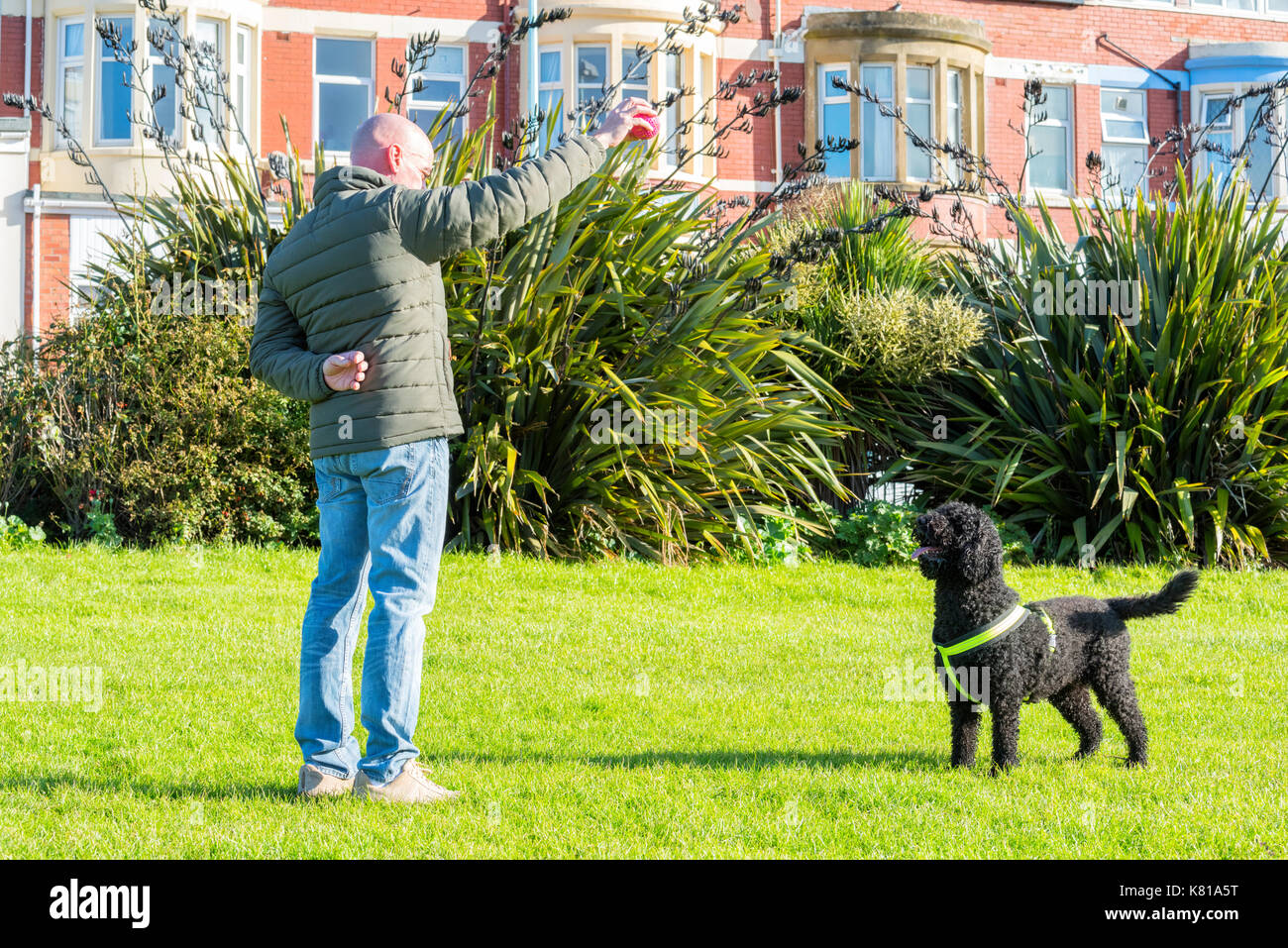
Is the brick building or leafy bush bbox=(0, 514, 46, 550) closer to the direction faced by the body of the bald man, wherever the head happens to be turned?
the brick building

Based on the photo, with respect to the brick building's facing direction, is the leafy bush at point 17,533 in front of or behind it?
in front

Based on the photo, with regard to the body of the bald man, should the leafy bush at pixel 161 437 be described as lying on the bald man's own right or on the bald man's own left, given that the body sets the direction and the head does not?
on the bald man's own left

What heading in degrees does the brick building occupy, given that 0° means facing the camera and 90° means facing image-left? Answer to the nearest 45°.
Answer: approximately 0°

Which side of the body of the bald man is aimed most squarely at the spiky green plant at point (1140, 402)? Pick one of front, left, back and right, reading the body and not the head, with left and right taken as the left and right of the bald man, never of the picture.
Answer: front

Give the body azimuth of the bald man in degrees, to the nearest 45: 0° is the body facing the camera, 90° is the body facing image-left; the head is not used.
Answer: approximately 225°

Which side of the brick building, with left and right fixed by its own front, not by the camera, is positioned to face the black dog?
front

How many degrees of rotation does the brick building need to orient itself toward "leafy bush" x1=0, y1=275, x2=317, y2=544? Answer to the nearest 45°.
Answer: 0° — it already faces it

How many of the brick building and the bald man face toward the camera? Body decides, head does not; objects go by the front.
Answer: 1
